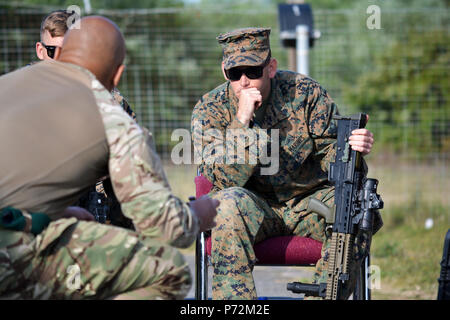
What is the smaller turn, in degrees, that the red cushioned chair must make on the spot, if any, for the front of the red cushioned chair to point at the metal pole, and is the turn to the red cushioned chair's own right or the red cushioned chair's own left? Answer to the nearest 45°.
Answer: approximately 180°

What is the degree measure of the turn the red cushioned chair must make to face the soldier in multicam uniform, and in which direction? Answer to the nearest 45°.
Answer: approximately 45° to its right

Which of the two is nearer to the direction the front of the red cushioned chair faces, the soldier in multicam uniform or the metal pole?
the soldier in multicam uniform

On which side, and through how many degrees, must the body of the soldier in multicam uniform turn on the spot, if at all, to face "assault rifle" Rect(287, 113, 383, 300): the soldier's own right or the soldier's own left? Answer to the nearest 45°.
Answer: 0° — they already face it

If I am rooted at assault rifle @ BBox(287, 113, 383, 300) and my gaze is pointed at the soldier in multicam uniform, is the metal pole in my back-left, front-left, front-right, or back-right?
back-right

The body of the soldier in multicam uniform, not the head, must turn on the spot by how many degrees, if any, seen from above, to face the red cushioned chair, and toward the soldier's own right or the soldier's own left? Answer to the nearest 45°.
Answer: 0° — they already face it

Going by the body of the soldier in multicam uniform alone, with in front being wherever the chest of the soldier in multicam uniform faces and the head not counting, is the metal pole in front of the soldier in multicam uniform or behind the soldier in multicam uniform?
in front

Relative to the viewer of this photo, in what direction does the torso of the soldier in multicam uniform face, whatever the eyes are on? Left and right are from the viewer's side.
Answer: facing away from the viewer and to the right of the viewer

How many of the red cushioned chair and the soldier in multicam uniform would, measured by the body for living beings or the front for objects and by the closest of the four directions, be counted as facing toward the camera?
1

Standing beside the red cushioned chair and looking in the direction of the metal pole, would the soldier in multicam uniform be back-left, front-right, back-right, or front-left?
back-left
